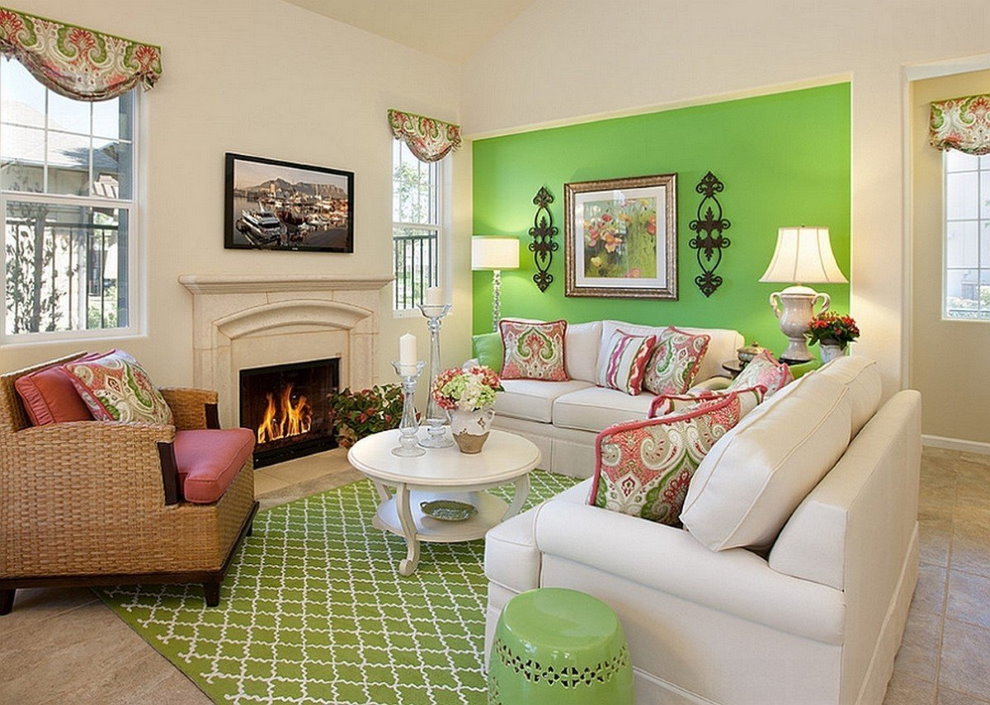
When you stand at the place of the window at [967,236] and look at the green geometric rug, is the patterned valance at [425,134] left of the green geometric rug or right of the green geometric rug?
right

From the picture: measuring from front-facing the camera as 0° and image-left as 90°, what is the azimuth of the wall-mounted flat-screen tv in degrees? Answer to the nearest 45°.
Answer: approximately 315°

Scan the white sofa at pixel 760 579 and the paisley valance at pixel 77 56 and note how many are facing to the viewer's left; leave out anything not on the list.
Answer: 1

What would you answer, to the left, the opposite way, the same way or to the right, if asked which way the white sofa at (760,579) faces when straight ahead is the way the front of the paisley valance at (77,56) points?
the opposite way

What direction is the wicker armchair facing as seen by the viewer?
to the viewer's right

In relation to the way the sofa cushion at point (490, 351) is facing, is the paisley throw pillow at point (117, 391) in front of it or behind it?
in front

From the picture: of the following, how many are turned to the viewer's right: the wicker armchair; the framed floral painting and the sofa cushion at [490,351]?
1

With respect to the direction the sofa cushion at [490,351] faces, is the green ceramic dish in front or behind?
in front

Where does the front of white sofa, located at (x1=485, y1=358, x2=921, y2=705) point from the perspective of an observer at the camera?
facing to the left of the viewer

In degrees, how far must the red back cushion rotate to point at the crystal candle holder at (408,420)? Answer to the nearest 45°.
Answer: approximately 45° to its left
